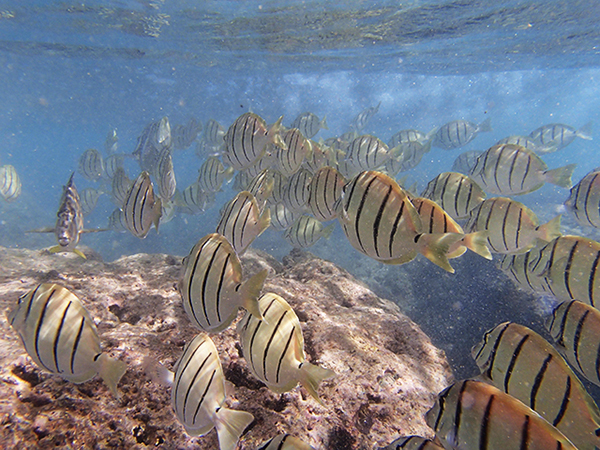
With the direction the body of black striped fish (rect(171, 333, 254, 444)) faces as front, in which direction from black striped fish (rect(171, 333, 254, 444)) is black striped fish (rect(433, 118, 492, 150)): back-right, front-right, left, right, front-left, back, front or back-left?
right

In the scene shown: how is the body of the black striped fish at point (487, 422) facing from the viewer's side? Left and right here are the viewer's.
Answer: facing to the left of the viewer

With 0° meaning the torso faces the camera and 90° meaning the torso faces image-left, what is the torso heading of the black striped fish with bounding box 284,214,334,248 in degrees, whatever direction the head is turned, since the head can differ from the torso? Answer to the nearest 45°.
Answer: approximately 90°

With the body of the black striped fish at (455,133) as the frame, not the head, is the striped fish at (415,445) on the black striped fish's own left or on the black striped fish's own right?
on the black striped fish's own left

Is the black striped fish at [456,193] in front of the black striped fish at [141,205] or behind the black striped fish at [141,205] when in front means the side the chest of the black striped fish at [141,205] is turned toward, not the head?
behind

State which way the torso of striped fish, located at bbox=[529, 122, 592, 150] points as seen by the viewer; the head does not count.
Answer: to the viewer's left

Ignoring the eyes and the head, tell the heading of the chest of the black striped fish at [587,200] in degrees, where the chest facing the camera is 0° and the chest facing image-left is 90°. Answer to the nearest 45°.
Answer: approximately 90°

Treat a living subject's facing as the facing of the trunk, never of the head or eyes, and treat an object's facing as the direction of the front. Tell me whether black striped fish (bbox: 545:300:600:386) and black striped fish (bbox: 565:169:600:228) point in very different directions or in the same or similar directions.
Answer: same or similar directions

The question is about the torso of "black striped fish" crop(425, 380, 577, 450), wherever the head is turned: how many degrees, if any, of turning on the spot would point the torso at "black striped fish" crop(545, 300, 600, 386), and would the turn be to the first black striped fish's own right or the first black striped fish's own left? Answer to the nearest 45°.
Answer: approximately 90° to the first black striped fish's own right

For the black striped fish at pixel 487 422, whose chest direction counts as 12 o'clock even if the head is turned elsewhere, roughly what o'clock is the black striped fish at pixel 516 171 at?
the black striped fish at pixel 516 171 is roughly at 3 o'clock from the black striped fish at pixel 487 422.

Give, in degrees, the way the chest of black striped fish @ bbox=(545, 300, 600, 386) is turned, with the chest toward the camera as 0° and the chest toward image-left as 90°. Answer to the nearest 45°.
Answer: approximately 90°

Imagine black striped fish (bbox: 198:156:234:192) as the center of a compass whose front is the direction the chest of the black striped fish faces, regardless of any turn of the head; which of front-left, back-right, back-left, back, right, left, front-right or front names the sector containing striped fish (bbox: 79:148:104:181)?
front-right

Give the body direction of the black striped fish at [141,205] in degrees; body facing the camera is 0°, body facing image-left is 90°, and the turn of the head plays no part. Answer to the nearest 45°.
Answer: approximately 135°

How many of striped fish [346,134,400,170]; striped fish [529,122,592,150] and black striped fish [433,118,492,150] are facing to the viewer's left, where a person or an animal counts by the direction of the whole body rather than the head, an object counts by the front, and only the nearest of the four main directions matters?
3

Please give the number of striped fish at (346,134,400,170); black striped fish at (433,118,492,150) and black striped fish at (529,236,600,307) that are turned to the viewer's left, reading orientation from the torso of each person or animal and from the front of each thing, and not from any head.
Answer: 3

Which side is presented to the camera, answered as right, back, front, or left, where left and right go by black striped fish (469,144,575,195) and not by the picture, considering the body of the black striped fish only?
left
